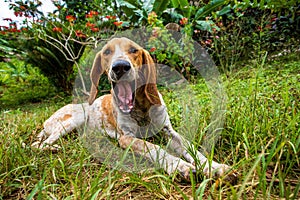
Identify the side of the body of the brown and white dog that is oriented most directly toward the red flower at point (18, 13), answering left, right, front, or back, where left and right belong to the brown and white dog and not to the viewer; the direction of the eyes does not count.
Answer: back

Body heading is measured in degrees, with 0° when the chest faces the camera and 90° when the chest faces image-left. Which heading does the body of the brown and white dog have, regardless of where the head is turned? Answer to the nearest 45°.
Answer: approximately 315°
